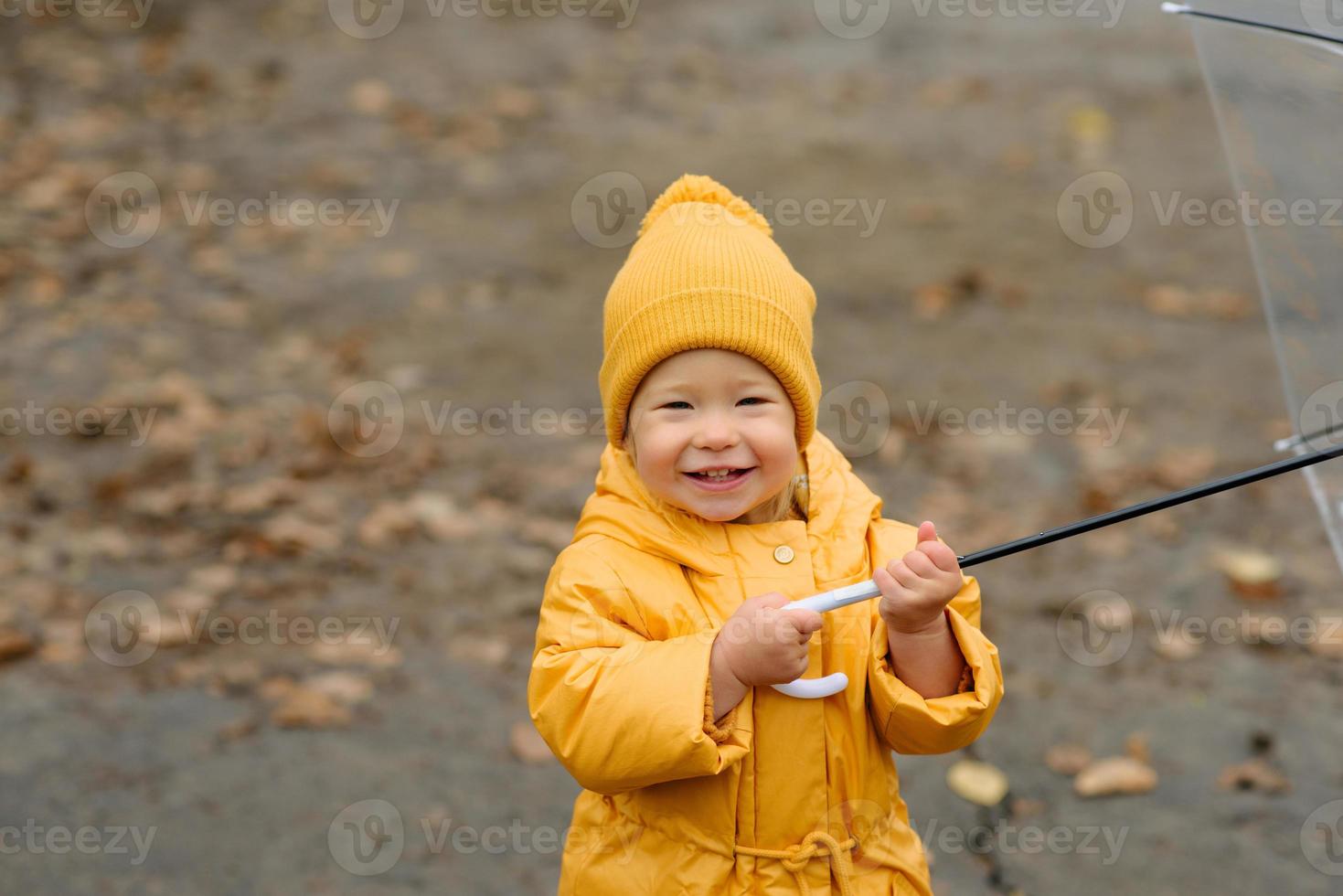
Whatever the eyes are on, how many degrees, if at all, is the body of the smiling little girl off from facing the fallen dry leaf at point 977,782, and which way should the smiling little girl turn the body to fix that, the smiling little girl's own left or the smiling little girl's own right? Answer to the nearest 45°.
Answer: approximately 180°

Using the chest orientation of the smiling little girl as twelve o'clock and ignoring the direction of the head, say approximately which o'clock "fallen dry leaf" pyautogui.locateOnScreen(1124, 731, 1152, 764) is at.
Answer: The fallen dry leaf is roughly at 7 o'clock from the smiling little girl.

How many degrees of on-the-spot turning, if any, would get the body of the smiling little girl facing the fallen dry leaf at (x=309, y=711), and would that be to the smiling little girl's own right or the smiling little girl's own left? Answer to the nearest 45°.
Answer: approximately 135° to the smiling little girl's own right

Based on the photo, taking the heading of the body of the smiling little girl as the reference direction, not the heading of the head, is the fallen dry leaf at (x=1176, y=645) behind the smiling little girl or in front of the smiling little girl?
behind

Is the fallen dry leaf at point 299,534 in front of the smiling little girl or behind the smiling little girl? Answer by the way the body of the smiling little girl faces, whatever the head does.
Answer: behind

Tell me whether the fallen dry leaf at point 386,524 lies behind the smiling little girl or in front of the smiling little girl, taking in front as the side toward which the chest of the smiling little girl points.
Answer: behind

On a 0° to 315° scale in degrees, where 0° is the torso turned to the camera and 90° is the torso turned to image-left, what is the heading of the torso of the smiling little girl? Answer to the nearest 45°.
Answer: approximately 0°

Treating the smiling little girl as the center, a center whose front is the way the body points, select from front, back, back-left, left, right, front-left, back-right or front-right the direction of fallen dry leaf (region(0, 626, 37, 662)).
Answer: back-right

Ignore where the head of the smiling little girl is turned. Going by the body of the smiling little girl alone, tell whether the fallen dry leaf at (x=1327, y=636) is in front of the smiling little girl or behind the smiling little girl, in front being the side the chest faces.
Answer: behind
